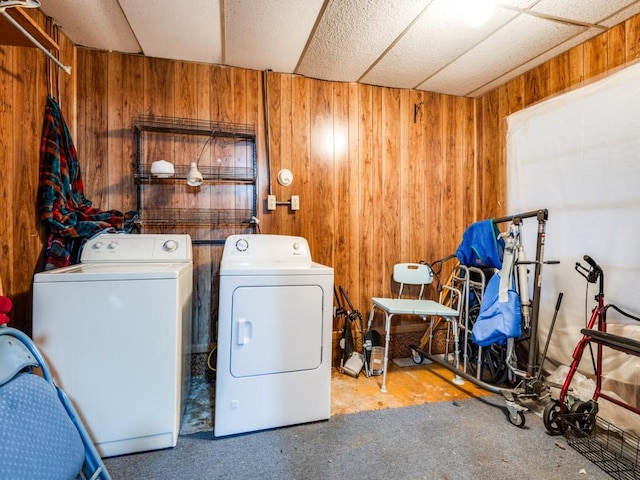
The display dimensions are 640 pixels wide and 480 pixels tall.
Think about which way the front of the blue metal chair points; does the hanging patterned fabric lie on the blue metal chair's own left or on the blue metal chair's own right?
on the blue metal chair's own left

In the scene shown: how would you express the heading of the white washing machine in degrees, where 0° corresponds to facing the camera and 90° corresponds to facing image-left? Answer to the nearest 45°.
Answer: approximately 0°

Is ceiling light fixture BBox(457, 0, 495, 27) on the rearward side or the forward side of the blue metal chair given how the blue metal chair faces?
on the forward side

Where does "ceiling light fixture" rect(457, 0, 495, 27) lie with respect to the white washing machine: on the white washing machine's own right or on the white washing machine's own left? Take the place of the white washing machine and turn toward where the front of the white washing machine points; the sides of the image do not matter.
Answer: on the white washing machine's own left
